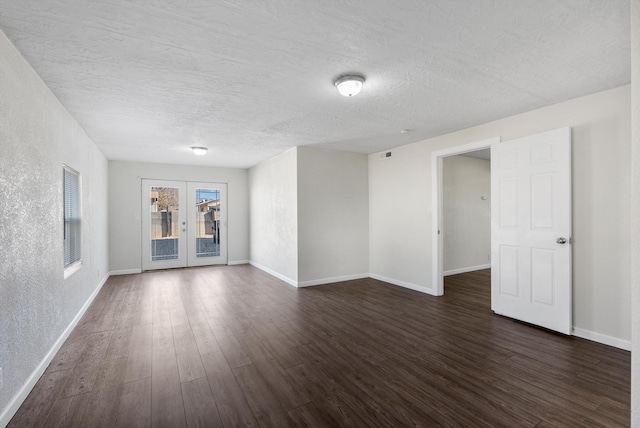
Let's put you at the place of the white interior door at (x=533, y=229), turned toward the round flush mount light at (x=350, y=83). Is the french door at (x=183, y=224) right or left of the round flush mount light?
right

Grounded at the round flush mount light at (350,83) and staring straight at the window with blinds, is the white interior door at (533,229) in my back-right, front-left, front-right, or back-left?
back-right

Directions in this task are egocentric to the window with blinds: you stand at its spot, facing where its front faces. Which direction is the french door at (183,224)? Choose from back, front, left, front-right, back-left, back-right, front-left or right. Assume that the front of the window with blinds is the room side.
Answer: front-left

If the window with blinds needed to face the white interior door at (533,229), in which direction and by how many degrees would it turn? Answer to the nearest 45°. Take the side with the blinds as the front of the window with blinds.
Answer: approximately 45° to its right

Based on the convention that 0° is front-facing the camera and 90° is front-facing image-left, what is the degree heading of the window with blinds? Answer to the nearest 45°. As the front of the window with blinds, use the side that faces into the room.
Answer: approximately 270°
